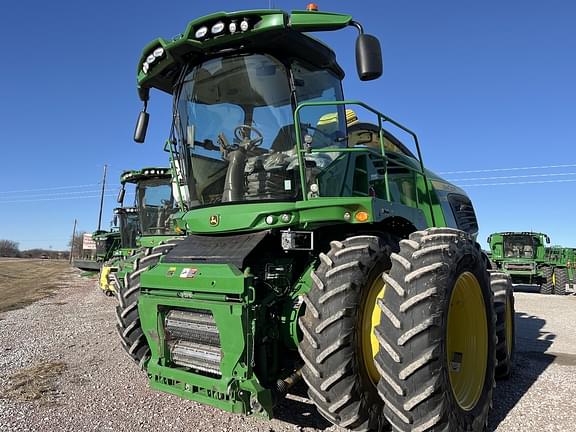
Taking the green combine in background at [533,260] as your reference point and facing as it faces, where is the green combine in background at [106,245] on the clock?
the green combine in background at [106,245] is roughly at 2 o'clock from the green combine in background at [533,260].

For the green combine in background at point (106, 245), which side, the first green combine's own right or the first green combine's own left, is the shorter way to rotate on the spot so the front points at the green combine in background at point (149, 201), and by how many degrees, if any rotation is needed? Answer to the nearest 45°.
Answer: approximately 45° to the first green combine's own left

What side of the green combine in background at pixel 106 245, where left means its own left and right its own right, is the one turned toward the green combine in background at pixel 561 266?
left
